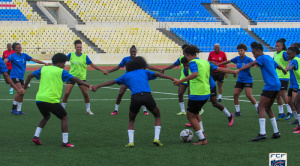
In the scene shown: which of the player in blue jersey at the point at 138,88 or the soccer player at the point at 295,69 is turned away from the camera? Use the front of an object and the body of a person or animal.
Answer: the player in blue jersey

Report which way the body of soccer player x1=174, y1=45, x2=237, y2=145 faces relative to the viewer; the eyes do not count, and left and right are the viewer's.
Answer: facing away from the viewer and to the left of the viewer

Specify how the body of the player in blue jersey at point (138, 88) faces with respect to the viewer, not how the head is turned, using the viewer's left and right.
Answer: facing away from the viewer

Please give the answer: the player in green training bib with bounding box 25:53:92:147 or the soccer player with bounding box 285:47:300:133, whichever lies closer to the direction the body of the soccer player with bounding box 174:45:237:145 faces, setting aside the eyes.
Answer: the player in green training bib

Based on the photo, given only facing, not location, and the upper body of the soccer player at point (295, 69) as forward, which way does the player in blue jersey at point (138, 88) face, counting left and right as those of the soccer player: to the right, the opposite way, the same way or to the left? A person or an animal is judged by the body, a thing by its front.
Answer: to the right

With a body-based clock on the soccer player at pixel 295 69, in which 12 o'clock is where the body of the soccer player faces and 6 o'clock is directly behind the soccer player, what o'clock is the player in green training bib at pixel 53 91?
The player in green training bib is roughly at 11 o'clock from the soccer player.

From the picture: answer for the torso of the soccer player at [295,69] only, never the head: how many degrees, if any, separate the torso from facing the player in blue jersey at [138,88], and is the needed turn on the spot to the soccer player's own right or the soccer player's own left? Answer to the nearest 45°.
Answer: approximately 45° to the soccer player's own left

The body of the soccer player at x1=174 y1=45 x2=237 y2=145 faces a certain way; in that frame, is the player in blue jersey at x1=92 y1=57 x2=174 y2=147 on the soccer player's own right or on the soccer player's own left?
on the soccer player's own left

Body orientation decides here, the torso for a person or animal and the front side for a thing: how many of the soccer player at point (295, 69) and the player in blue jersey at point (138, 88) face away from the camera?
1

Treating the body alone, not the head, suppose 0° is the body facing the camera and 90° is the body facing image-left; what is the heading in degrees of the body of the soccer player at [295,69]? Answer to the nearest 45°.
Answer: approximately 90°
